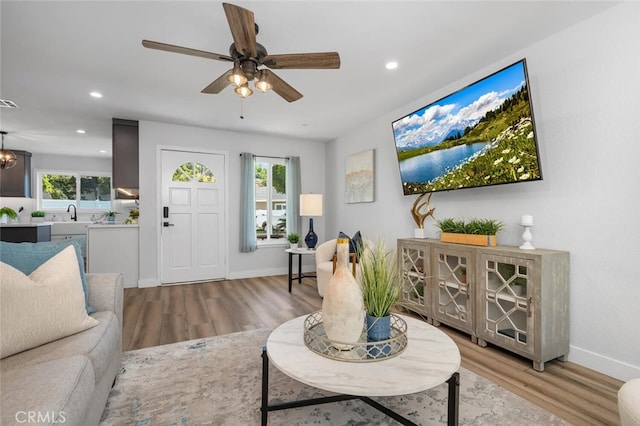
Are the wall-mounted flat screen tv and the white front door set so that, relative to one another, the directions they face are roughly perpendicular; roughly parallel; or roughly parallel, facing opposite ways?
roughly perpendicular

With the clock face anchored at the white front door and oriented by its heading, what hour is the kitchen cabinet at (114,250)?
The kitchen cabinet is roughly at 3 o'clock from the white front door.

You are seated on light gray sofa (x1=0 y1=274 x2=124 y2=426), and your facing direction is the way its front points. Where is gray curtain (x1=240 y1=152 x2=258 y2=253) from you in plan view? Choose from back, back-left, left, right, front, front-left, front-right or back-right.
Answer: front-left

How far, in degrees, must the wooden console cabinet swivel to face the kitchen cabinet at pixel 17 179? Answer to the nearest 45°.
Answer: approximately 45° to its right

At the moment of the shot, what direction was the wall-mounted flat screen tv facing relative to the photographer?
facing the viewer and to the left of the viewer

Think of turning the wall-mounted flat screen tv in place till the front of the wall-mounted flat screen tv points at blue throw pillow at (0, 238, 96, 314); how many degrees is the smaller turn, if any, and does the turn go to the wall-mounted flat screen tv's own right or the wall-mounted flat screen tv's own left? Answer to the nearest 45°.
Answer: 0° — it already faces it

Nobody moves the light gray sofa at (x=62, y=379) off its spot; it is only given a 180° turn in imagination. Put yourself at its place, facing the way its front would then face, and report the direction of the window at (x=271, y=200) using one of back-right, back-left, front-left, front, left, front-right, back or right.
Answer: back-right

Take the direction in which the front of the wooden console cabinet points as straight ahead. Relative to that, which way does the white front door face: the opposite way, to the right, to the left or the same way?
to the left

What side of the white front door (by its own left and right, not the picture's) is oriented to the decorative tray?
front

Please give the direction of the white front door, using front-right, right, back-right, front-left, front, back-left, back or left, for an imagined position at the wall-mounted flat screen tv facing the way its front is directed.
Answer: front-right

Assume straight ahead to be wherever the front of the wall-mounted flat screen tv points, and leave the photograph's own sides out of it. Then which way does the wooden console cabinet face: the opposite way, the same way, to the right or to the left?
the same way

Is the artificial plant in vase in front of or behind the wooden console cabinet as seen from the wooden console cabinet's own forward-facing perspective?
in front

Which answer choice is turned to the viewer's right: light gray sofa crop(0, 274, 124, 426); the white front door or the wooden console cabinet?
the light gray sofa

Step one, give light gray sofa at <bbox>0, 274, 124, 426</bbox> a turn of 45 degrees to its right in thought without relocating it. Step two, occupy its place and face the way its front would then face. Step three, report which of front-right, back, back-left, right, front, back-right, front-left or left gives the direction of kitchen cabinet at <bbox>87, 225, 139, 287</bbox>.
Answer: back-left

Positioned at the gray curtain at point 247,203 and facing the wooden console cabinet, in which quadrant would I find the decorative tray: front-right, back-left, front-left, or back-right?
front-right

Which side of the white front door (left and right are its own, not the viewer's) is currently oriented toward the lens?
front

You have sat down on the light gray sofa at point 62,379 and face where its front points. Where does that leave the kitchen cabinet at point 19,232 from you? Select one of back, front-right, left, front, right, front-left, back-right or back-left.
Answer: left

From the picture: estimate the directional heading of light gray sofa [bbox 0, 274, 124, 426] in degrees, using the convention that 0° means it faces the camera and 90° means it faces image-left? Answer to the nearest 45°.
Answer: approximately 270°
